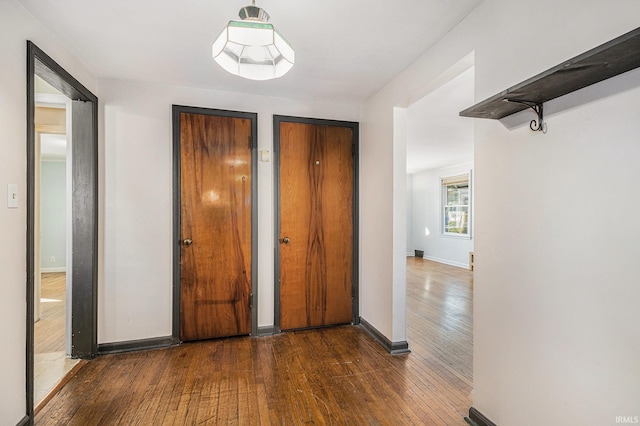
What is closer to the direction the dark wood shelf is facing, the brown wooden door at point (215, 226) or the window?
the brown wooden door

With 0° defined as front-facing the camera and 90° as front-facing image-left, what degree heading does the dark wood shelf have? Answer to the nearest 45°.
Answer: approximately 45°

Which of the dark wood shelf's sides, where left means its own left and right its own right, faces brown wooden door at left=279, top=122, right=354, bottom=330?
right

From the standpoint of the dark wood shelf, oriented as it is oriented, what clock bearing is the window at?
The window is roughly at 4 o'clock from the dark wood shelf.

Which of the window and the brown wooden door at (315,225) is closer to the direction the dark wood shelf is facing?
the brown wooden door

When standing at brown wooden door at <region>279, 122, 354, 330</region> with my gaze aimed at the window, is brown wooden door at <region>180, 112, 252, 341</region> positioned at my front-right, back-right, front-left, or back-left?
back-left

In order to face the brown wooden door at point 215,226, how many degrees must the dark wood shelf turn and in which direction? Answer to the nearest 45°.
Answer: approximately 45° to its right
